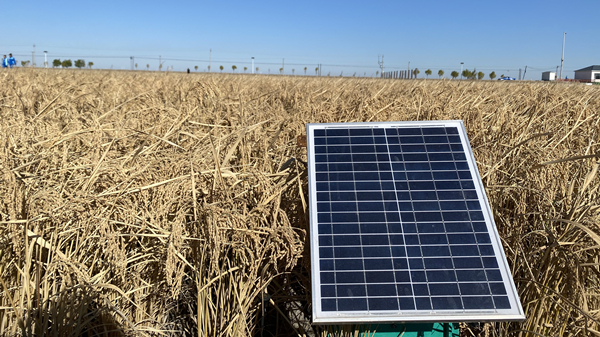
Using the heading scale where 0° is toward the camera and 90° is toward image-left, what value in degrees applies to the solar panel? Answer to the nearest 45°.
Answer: approximately 0°
